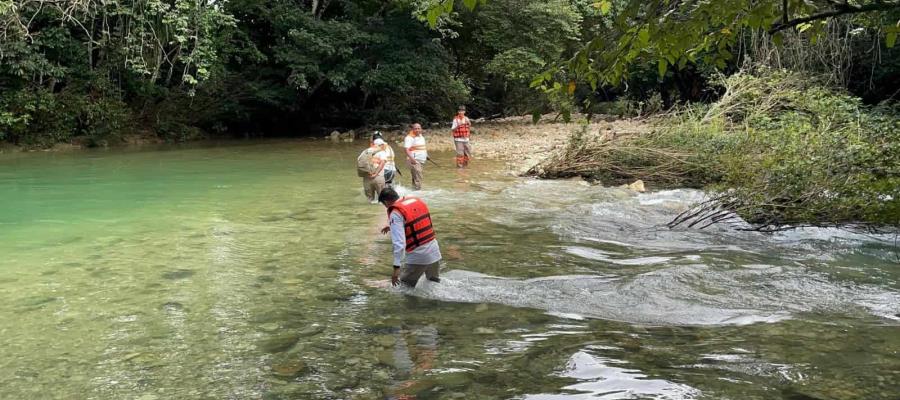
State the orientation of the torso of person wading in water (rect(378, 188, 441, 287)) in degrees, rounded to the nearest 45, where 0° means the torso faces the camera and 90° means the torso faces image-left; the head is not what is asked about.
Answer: approximately 135°

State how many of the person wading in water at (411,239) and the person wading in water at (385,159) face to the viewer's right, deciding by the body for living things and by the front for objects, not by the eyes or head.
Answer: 0

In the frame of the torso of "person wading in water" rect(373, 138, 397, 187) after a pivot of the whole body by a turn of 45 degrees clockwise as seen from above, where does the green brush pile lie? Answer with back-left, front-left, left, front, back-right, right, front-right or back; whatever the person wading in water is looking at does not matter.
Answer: back

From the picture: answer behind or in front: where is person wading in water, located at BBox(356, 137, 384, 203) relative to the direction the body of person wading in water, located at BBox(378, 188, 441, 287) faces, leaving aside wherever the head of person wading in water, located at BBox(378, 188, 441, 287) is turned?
in front

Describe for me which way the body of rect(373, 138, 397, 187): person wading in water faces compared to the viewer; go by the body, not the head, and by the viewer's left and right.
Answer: facing the viewer and to the left of the viewer

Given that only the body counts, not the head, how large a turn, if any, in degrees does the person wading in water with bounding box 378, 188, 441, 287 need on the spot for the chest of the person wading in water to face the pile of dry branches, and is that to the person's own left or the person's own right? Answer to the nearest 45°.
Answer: approximately 90° to the person's own right

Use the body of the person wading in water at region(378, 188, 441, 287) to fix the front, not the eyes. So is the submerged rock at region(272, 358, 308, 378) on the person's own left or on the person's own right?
on the person's own left

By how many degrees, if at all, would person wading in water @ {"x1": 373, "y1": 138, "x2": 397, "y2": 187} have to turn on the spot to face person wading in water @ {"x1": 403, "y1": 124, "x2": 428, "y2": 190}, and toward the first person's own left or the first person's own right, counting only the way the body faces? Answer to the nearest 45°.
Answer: approximately 135° to the first person's own right

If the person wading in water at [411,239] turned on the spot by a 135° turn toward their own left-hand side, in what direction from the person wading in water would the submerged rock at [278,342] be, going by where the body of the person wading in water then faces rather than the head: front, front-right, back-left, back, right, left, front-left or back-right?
front-right
